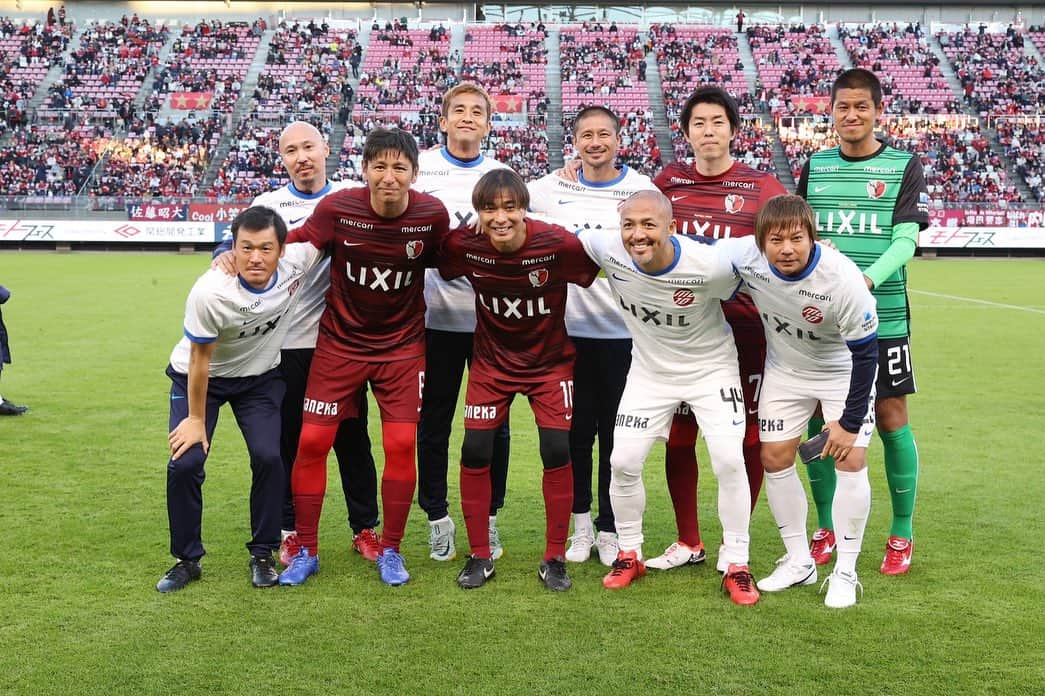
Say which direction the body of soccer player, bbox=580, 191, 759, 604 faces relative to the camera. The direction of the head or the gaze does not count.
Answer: toward the camera

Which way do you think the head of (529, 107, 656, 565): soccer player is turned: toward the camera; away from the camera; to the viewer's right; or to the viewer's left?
toward the camera

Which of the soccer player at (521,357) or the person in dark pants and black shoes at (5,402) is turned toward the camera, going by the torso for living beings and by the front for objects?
the soccer player at (521,357)

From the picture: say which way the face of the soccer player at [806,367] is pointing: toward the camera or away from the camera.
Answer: toward the camera

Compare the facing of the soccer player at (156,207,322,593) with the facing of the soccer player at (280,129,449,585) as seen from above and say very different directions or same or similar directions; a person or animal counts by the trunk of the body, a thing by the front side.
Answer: same or similar directions

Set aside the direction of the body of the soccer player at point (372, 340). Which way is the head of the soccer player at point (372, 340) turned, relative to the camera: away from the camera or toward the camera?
toward the camera

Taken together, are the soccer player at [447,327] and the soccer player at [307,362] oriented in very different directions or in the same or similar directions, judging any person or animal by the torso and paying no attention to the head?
same or similar directions

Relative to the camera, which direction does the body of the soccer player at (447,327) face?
toward the camera

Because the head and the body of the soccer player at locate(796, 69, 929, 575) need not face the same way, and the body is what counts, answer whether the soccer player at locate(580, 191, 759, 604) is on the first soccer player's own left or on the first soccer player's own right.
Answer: on the first soccer player's own right

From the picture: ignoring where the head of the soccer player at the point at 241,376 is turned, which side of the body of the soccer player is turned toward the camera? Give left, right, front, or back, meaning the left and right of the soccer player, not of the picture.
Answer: front

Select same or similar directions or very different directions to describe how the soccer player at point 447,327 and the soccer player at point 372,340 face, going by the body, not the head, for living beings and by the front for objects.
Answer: same or similar directions

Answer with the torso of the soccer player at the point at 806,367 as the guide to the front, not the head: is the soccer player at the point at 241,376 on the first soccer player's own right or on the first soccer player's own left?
on the first soccer player's own right
